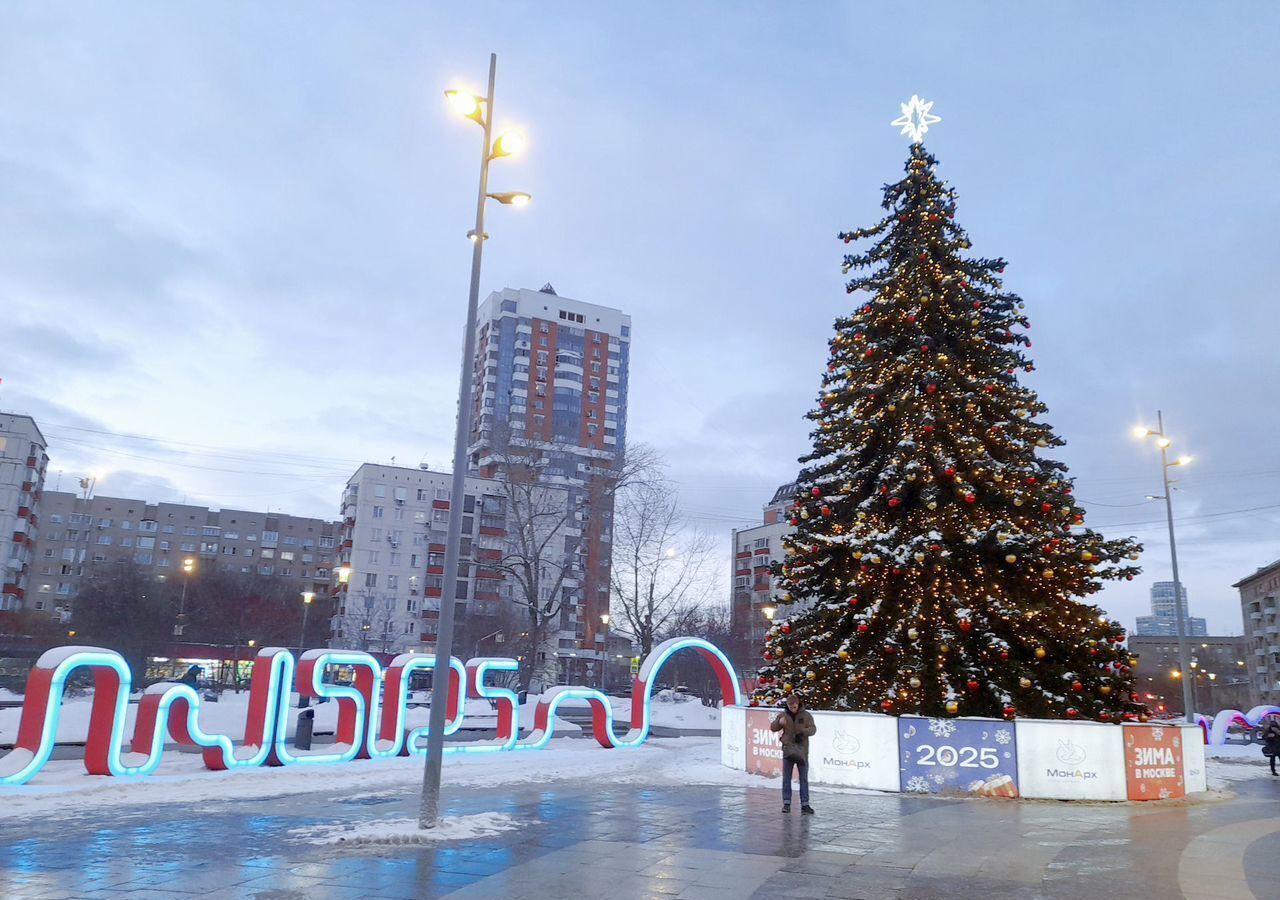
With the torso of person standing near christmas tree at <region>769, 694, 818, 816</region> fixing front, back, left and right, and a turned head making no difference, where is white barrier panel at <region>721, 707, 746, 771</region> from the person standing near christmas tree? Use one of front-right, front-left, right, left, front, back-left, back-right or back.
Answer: back

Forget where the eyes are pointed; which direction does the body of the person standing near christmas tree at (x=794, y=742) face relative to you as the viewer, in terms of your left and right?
facing the viewer

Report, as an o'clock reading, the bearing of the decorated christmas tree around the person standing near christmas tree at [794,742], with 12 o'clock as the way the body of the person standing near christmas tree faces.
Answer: The decorated christmas tree is roughly at 7 o'clock from the person standing near christmas tree.

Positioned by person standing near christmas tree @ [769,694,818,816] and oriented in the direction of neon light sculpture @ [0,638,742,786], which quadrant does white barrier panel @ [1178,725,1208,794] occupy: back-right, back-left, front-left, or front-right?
back-right

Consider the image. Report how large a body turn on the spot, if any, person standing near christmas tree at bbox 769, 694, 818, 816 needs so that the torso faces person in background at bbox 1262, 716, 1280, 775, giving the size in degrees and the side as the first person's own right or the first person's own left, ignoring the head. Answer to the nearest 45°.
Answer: approximately 135° to the first person's own left

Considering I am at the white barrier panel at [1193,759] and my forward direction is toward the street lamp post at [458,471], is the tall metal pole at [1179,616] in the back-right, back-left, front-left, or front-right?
back-right

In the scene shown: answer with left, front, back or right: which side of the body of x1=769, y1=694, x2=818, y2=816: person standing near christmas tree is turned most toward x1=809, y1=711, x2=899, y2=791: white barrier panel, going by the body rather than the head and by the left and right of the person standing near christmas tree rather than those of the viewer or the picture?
back

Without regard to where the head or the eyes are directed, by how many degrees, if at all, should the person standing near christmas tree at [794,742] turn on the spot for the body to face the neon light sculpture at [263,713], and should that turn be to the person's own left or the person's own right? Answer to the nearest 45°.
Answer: approximately 90° to the person's own right

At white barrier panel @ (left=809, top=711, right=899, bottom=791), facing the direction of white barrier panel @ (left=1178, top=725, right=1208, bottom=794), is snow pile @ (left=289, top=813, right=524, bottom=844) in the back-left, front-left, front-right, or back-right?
back-right

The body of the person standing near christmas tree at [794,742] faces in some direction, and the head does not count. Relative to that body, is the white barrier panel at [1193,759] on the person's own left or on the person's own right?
on the person's own left

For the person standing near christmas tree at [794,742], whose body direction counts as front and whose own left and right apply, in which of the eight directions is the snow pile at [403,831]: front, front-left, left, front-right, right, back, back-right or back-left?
front-right

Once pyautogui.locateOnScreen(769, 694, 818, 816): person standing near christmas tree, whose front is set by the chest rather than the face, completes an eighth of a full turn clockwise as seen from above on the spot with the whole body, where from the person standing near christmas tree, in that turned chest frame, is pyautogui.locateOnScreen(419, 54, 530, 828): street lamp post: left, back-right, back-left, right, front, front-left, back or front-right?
front

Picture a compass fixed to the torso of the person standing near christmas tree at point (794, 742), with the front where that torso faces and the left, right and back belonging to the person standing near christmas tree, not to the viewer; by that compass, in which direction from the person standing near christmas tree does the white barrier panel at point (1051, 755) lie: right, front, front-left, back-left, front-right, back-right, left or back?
back-left
